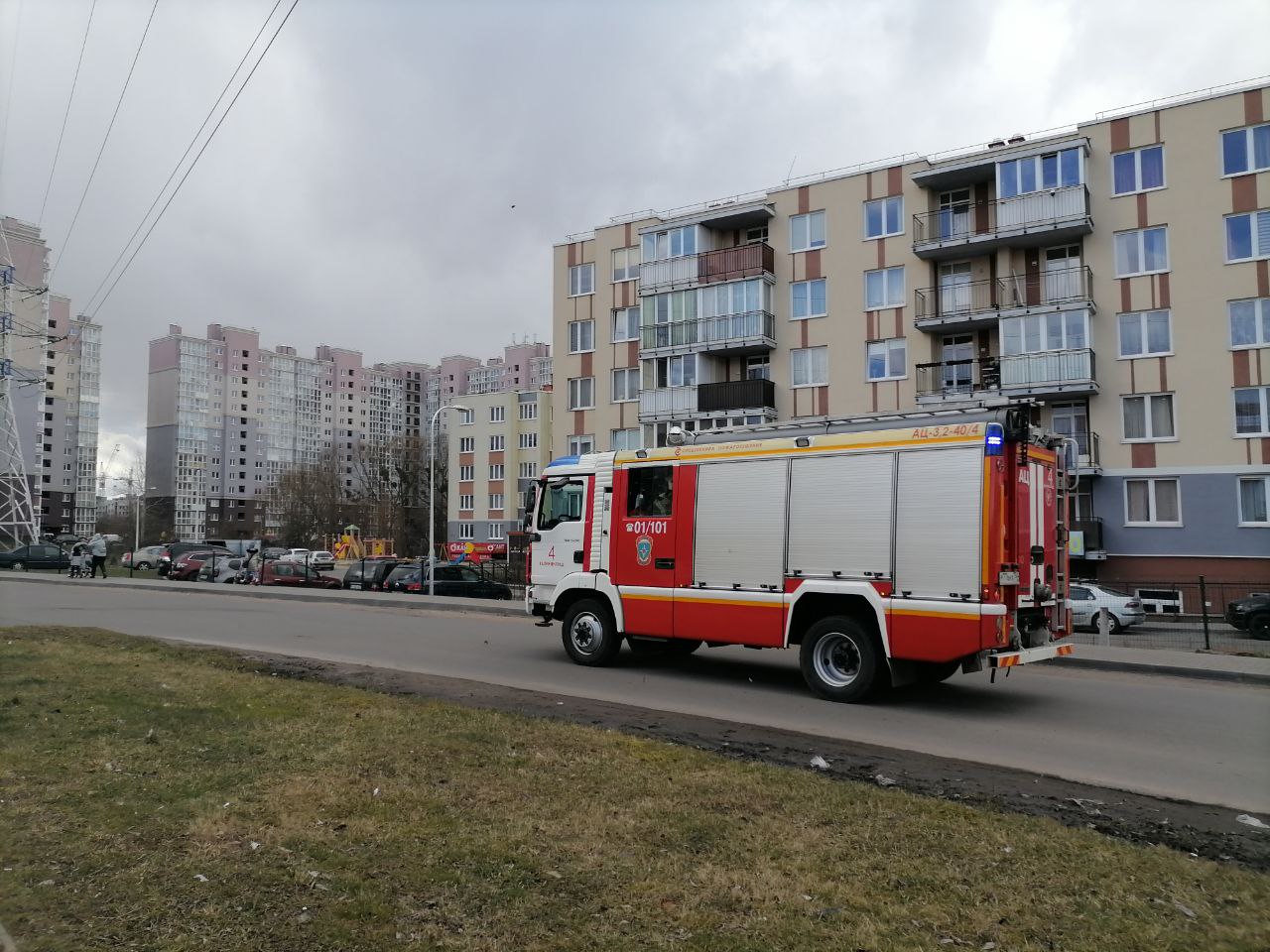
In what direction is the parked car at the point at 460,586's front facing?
to the viewer's right

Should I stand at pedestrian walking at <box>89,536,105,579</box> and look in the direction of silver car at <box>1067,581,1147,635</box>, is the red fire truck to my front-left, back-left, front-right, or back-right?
front-right

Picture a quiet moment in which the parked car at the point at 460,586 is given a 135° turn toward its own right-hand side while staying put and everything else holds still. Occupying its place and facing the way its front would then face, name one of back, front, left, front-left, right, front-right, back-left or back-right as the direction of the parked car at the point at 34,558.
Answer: right

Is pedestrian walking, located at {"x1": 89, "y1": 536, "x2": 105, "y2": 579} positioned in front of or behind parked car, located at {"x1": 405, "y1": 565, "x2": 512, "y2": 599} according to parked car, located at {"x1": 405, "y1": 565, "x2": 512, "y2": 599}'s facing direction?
behind

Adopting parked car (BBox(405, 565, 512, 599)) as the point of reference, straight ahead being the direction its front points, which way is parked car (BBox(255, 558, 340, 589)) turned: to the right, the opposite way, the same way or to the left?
the same way

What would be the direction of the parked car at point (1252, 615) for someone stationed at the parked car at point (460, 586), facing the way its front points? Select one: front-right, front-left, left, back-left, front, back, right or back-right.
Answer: front-right
